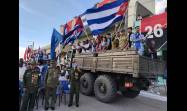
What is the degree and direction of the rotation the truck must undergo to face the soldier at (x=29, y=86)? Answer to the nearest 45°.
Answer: approximately 90° to its left

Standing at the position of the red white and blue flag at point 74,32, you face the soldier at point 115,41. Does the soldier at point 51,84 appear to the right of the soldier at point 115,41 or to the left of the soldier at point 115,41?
right

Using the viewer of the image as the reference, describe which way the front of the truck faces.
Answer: facing away from the viewer and to the left of the viewer

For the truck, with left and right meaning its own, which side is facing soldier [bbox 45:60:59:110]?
left
